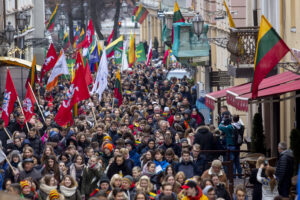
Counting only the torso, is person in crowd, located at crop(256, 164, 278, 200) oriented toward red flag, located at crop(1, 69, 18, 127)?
yes

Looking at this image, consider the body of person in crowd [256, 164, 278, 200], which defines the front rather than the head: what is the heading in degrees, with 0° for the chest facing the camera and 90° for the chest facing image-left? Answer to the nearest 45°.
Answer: approximately 135°

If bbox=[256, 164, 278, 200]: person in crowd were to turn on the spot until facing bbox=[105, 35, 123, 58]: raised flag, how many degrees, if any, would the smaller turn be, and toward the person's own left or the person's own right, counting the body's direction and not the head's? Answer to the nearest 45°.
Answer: approximately 45° to the person's own right

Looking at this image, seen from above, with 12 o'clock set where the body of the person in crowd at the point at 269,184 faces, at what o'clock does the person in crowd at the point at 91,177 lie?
the person in crowd at the point at 91,177 is roughly at 11 o'clock from the person in crowd at the point at 269,184.
